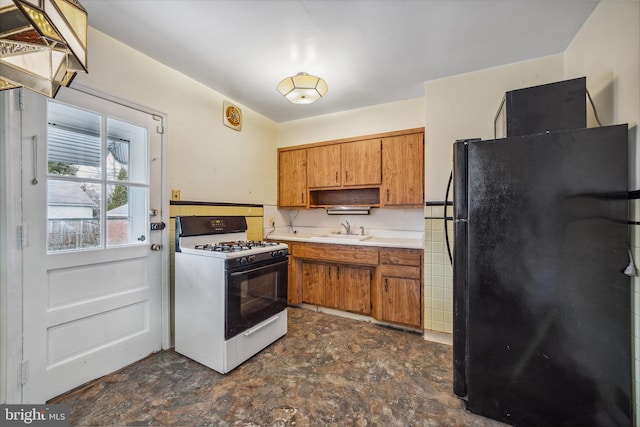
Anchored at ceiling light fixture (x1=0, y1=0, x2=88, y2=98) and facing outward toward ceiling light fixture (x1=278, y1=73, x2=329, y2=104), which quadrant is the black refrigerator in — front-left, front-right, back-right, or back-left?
front-right

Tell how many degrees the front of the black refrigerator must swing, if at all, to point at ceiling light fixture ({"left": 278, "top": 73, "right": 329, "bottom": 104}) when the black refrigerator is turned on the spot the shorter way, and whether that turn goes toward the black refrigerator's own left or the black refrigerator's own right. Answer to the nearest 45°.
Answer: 0° — it already faces it

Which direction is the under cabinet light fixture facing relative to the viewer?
toward the camera

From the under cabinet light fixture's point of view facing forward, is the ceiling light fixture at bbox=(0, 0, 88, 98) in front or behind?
in front

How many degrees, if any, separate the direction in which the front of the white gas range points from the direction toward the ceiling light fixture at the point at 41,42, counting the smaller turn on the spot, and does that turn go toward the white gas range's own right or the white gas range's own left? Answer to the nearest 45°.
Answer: approximately 45° to the white gas range's own right

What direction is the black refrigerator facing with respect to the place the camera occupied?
facing to the left of the viewer

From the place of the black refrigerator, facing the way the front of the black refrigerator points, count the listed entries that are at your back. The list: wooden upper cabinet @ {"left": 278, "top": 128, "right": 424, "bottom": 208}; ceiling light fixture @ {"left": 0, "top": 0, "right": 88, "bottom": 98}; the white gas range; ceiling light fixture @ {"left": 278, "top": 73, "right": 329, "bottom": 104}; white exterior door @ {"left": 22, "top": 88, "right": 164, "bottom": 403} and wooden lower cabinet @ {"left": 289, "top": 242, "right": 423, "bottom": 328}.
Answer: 0

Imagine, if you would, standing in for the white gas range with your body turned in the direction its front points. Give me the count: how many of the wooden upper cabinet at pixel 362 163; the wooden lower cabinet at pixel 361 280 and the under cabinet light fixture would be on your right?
0

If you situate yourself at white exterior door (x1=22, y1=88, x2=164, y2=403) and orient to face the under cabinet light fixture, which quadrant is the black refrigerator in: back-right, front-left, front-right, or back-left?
front-right

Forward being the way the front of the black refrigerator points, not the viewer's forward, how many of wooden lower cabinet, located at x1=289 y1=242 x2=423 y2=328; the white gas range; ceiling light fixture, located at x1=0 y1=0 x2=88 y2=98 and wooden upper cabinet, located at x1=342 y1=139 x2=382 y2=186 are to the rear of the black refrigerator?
0

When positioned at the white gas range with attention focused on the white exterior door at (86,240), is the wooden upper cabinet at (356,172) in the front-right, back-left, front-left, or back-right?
back-right

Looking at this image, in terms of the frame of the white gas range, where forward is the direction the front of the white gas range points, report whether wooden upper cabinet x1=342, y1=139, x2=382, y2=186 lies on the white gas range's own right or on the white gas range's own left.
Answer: on the white gas range's own left

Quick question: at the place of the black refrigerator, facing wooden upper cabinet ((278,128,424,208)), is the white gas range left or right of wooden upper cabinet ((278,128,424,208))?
left

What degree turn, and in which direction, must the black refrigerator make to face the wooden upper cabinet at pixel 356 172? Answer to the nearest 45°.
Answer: approximately 45° to its right

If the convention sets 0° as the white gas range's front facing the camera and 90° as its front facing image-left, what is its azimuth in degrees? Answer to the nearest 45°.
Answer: approximately 315°
